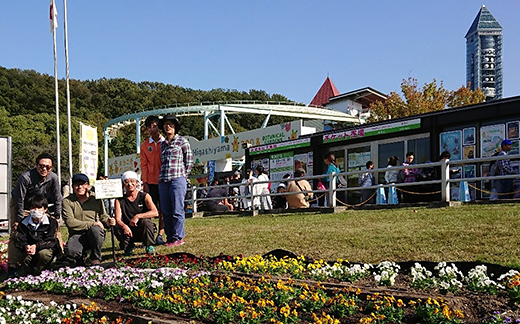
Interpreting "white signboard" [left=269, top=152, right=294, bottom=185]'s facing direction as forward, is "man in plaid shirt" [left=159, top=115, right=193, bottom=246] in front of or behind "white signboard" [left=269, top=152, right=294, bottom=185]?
in front

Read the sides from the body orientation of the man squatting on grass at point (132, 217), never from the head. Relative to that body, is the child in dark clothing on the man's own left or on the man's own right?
on the man's own right

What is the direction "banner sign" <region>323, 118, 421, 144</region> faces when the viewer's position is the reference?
facing the viewer and to the left of the viewer

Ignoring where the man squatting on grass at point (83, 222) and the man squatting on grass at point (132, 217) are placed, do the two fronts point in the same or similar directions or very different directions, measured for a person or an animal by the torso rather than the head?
same or similar directions

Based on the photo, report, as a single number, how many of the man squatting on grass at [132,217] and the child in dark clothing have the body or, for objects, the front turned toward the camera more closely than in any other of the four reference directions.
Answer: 2

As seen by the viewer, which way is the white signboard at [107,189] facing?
toward the camera

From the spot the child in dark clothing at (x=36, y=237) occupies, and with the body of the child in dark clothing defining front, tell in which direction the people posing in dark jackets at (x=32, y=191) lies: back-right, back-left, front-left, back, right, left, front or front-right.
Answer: back

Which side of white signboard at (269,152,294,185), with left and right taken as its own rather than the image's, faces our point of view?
front

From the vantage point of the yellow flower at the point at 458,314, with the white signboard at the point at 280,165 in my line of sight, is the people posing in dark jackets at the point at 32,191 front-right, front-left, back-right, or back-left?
front-left

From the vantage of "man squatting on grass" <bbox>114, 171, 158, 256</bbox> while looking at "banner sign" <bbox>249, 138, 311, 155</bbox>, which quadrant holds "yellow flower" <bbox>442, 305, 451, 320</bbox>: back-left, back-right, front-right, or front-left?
back-right

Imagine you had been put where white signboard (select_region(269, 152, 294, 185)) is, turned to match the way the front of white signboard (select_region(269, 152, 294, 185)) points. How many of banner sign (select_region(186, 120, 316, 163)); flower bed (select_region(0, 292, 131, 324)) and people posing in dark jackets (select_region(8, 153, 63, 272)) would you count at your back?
1

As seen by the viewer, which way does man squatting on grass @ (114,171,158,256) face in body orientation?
toward the camera
